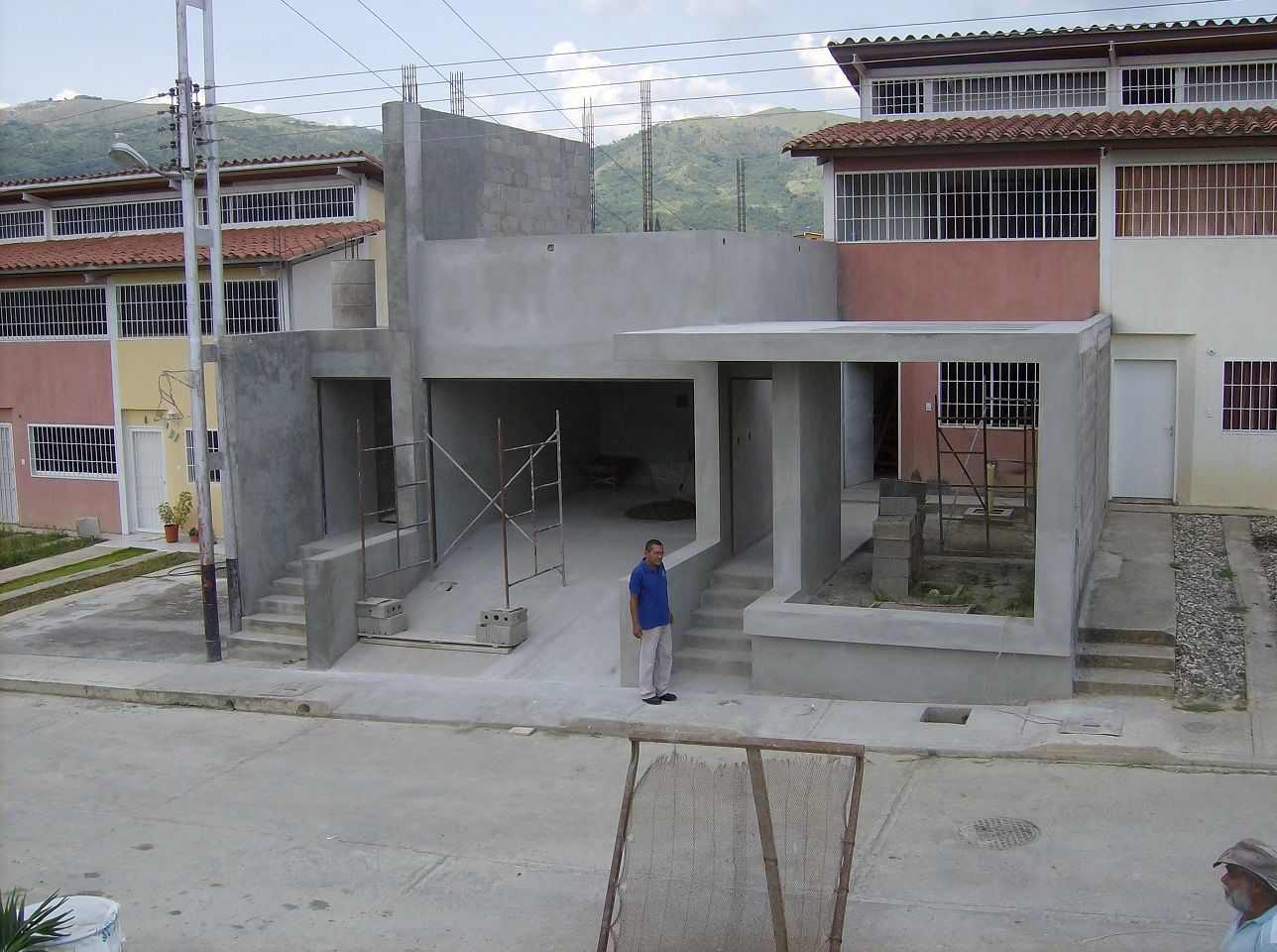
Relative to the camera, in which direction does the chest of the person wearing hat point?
to the viewer's left

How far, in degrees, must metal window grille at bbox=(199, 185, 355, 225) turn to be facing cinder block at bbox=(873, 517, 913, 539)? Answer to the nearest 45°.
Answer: approximately 45° to its left

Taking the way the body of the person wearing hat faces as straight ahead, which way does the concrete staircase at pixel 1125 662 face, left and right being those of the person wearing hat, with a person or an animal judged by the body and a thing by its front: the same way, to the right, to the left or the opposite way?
to the left

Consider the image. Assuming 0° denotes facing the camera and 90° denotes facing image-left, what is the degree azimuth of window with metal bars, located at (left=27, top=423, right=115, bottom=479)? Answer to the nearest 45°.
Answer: approximately 0°

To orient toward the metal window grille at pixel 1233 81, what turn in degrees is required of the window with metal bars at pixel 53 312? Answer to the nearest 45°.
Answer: approximately 45° to its left

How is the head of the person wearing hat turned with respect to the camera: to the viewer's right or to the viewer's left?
to the viewer's left

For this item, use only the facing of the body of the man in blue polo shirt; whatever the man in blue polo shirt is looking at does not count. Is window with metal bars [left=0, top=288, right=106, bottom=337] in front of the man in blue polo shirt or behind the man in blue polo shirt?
behind

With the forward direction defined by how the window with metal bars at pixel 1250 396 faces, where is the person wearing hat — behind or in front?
in front

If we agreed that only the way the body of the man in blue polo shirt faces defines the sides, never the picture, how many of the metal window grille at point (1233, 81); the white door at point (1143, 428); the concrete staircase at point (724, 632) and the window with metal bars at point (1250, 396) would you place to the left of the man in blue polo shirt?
4

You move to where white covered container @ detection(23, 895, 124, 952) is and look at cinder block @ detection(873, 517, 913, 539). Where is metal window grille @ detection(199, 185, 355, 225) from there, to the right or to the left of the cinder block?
left

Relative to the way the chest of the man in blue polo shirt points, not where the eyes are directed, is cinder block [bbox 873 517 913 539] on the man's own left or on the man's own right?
on the man's own left
